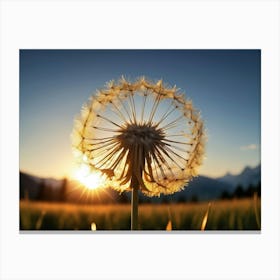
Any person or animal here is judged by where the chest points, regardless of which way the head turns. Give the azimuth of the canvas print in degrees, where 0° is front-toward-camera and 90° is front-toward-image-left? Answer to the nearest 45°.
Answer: approximately 0°
